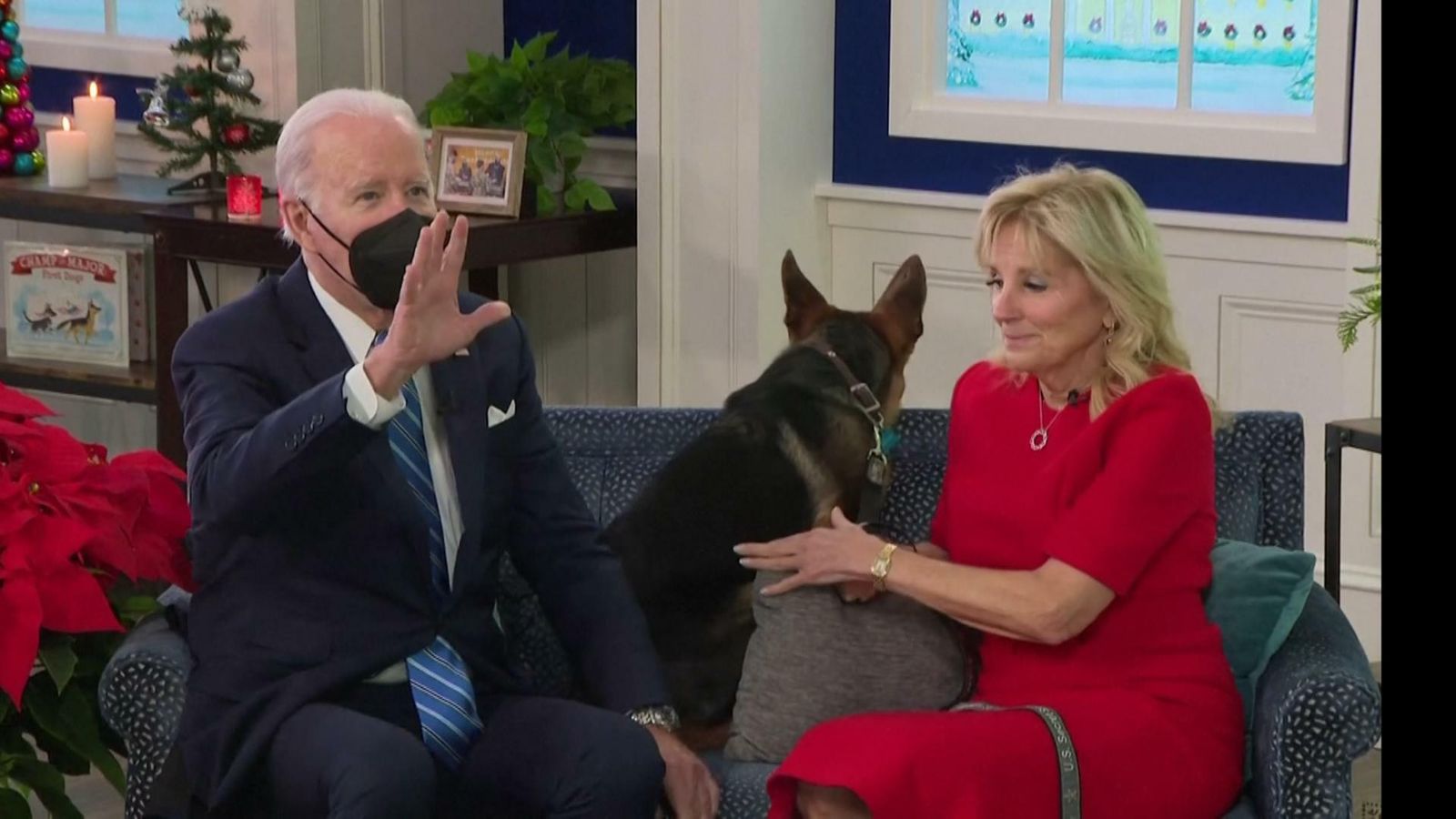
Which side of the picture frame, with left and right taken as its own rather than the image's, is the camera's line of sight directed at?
front

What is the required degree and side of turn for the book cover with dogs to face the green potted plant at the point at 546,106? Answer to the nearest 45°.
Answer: approximately 45° to its left

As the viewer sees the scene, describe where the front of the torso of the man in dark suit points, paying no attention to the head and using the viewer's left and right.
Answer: facing the viewer and to the right of the viewer

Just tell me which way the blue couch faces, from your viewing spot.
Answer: facing the viewer

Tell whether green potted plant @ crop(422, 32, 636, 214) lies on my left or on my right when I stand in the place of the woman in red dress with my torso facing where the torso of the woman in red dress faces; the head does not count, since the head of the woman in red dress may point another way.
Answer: on my right

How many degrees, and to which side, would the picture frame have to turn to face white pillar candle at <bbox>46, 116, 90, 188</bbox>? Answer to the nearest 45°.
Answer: approximately 135° to its right

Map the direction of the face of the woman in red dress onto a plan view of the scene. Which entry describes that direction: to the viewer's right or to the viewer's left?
to the viewer's left

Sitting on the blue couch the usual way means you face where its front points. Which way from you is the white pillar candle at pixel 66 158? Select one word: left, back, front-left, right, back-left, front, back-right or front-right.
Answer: back-right

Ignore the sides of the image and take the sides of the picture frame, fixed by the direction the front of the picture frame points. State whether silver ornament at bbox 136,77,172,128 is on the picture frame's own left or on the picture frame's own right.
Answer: on the picture frame's own right

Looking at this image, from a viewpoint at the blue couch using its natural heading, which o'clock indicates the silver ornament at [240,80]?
The silver ornament is roughly at 5 o'clock from the blue couch.

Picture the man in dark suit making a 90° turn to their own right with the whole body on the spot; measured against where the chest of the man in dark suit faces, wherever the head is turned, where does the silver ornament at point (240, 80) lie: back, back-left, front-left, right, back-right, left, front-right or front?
back-right

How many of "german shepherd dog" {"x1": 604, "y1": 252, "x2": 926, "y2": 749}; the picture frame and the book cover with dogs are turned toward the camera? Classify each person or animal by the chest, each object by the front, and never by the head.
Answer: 2

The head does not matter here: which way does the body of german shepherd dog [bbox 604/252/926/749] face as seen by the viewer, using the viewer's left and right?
facing away from the viewer and to the right of the viewer

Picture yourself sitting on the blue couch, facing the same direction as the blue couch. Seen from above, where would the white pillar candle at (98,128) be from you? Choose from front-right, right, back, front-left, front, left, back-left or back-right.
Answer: back-right
